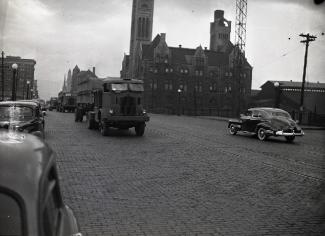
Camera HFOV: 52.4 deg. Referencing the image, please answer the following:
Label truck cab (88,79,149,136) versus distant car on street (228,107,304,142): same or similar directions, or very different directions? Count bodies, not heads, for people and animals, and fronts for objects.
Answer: very different directions

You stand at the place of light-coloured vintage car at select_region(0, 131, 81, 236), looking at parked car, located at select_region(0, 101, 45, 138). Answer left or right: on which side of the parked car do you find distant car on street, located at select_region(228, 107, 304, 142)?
right

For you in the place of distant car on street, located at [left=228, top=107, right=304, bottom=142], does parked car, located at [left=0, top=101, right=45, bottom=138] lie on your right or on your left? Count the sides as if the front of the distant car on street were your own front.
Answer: on your left

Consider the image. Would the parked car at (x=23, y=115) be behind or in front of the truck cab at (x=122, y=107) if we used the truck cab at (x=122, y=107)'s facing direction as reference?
in front

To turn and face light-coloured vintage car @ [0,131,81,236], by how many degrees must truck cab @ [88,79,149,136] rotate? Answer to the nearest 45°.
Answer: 0° — it already faces it

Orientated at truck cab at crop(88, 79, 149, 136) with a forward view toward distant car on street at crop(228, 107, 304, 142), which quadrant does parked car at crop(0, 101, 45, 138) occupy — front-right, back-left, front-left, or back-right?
back-right

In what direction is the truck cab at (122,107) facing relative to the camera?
toward the camera

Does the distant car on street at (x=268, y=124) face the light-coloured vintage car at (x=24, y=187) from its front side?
no

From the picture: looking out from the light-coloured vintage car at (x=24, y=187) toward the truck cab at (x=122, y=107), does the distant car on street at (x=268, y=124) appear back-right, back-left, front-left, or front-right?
front-right

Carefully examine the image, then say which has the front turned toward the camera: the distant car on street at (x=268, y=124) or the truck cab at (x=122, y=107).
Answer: the truck cab

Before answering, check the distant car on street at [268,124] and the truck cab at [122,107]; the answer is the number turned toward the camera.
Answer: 1

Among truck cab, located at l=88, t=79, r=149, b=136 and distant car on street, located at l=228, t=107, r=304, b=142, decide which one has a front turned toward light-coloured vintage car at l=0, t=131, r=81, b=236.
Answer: the truck cab
